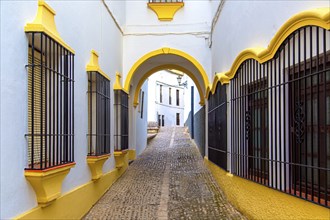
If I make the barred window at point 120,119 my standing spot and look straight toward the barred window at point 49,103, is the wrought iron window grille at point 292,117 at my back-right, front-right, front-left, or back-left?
front-left

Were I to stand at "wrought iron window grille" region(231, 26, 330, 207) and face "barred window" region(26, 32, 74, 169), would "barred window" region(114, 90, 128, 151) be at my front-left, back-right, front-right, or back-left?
front-right

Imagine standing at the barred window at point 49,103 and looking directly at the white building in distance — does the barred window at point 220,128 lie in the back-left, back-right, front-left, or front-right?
front-right

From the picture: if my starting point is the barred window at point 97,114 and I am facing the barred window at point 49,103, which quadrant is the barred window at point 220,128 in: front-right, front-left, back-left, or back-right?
back-left

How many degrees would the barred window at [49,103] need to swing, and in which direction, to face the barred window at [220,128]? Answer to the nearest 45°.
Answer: approximately 90° to its left

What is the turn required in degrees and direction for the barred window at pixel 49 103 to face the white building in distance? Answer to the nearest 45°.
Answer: approximately 135° to its left

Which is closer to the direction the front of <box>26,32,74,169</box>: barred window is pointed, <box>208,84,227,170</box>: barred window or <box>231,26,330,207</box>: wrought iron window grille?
the wrought iron window grille

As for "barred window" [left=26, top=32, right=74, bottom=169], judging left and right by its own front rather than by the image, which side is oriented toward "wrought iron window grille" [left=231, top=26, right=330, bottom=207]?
front

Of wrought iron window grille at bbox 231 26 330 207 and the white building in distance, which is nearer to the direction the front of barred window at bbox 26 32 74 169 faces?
the wrought iron window grille

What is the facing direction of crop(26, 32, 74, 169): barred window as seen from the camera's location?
facing the viewer and to the right of the viewer

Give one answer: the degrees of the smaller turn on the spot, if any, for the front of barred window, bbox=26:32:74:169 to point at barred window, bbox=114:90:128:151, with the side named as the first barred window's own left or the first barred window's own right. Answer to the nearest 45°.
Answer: approximately 135° to the first barred window's own left
